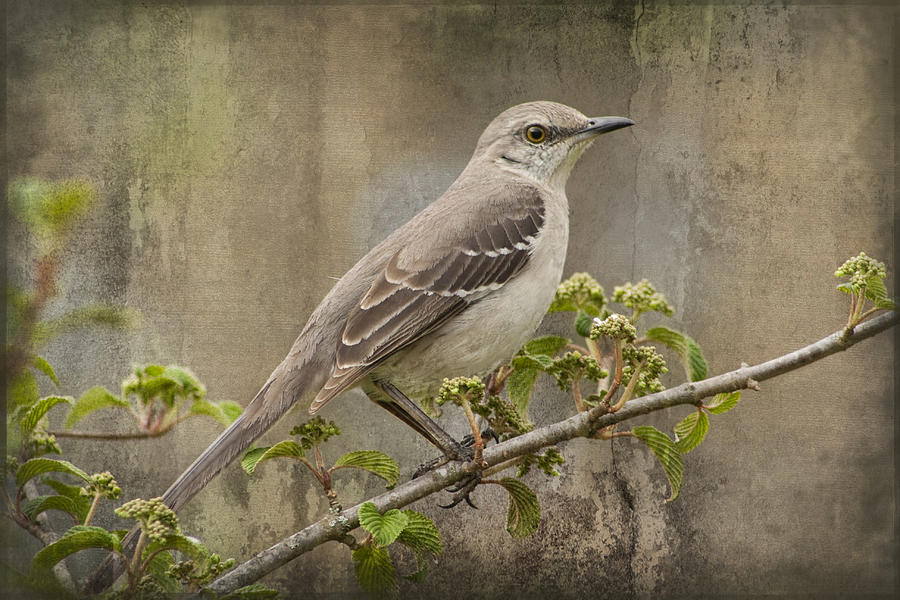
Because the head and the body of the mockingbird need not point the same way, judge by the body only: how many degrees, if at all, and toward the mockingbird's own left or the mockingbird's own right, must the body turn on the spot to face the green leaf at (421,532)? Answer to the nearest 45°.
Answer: approximately 90° to the mockingbird's own right

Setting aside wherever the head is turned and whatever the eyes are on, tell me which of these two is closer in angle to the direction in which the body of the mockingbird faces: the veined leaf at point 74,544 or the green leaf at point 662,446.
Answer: the green leaf

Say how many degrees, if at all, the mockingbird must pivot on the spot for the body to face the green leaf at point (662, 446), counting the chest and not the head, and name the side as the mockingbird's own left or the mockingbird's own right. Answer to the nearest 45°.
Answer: approximately 45° to the mockingbird's own right

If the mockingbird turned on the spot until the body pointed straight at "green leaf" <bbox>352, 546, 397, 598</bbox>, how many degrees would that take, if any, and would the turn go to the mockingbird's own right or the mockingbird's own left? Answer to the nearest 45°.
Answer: approximately 90° to the mockingbird's own right

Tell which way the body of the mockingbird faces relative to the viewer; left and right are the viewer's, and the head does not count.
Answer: facing to the right of the viewer

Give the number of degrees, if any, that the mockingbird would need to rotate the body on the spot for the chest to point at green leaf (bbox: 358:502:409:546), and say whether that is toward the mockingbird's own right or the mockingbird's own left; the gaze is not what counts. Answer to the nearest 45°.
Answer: approximately 90° to the mockingbird's own right
